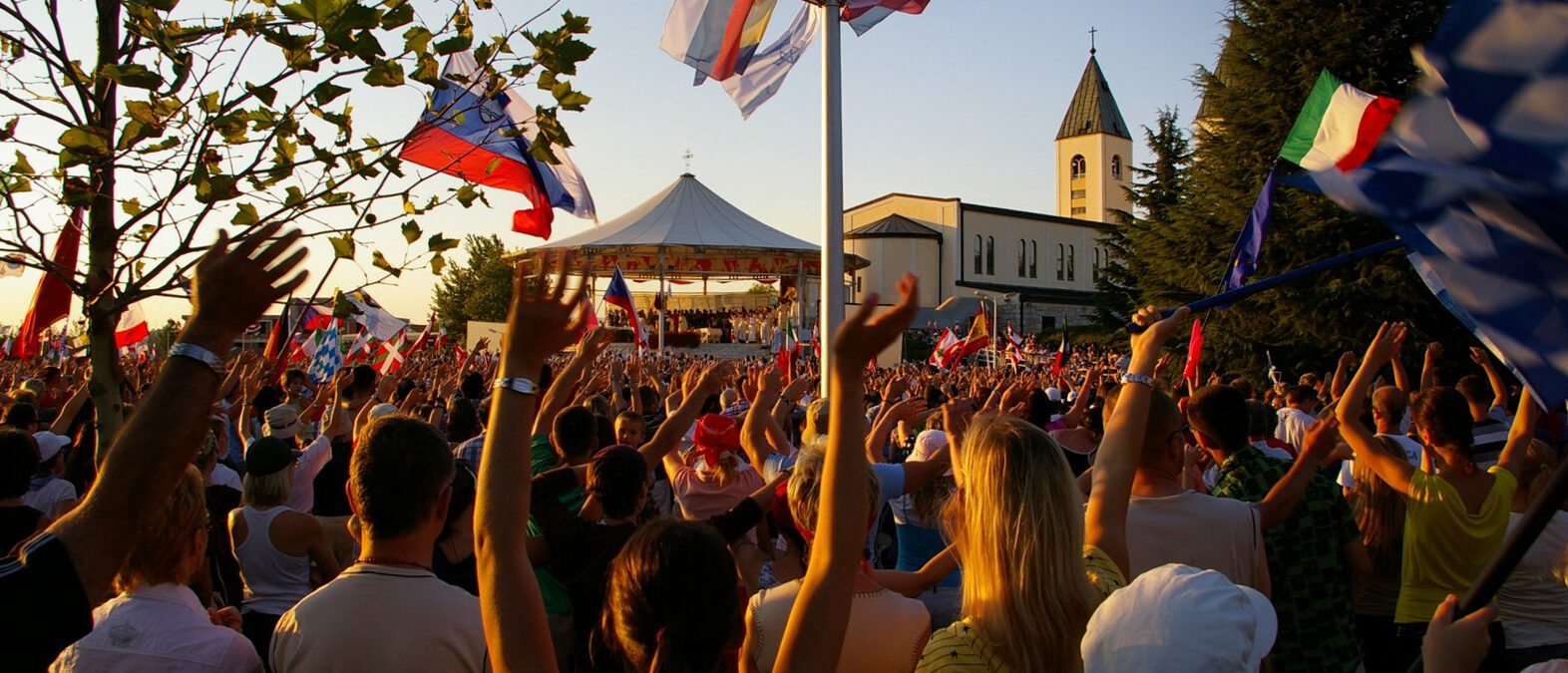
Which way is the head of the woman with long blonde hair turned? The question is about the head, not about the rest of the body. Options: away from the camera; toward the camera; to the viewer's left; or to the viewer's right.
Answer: away from the camera

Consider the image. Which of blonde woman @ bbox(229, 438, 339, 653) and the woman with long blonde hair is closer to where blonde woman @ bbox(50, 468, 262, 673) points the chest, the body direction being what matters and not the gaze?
the blonde woman

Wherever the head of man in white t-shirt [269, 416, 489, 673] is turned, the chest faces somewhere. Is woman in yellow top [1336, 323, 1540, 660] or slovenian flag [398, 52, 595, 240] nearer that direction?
the slovenian flag

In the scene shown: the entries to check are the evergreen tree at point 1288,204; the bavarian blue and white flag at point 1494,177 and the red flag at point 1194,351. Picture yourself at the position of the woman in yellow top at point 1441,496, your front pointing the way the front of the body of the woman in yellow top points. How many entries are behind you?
1

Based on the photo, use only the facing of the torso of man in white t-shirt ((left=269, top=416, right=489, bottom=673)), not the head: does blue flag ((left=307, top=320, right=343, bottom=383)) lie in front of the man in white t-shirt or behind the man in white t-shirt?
in front

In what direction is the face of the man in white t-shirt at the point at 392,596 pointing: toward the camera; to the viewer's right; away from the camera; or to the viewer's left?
away from the camera

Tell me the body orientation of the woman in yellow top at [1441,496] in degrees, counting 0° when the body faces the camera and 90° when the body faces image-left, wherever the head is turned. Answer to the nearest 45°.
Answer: approximately 180°

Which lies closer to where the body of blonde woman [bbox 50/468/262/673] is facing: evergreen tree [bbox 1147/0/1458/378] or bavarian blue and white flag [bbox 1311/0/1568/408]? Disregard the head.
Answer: the evergreen tree

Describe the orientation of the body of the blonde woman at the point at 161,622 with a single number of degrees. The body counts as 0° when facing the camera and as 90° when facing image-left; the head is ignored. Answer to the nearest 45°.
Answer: approximately 225°

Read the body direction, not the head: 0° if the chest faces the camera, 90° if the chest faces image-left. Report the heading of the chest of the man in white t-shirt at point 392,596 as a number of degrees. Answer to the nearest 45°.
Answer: approximately 180°

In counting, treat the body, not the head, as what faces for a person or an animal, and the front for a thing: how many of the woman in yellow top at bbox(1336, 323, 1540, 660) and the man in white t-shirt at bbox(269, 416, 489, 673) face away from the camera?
2

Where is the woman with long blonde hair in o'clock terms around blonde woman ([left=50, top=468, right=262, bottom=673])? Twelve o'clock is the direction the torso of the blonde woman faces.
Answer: The woman with long blonde hair is roughly at 3 o'clock from the blonde woman.

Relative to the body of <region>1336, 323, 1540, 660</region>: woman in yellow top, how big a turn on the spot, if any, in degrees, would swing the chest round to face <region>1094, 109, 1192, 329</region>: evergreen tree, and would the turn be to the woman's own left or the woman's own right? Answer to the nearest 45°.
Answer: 0° — they already face it
